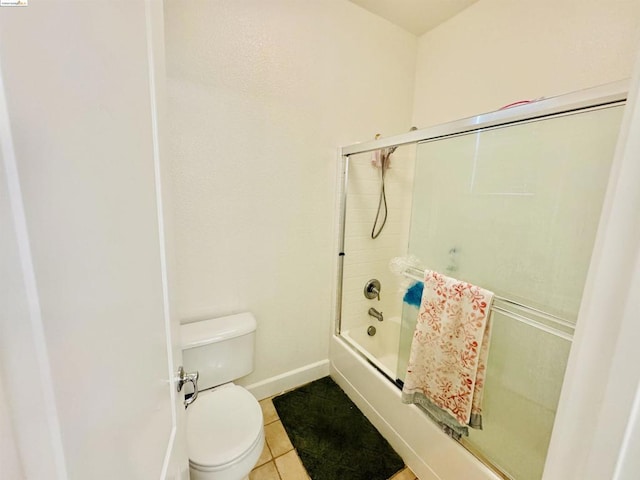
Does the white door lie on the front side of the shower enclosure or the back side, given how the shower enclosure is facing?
on the front side

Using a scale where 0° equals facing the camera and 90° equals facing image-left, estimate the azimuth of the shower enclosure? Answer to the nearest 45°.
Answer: approximately 45°

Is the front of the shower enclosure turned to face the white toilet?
yes
